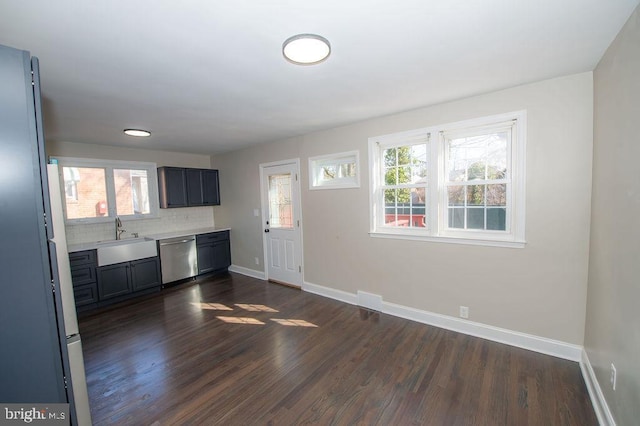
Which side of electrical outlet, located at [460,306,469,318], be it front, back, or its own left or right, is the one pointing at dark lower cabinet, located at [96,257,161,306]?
right

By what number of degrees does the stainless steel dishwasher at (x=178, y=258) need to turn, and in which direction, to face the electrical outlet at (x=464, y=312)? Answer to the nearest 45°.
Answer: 0° — it already faces it

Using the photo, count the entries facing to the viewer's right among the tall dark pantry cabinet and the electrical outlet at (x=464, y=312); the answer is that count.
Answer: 1

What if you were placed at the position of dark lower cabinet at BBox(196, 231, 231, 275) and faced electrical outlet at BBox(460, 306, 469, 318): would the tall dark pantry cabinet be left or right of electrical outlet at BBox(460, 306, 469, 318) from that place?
right

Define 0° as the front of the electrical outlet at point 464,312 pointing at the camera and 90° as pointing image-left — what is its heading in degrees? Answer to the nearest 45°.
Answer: approximately 0°

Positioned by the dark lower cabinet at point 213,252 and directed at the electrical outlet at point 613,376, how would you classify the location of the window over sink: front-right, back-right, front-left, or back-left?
back-right

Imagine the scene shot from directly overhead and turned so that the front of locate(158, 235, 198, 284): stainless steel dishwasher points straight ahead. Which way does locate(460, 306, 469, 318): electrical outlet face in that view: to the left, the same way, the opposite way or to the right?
to the right

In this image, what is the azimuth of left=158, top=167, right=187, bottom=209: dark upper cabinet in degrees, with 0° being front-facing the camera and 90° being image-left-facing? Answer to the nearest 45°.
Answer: approximately 315°

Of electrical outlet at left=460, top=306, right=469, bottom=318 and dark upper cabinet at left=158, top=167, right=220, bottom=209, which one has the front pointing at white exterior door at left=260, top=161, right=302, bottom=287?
the dark upper cabinet

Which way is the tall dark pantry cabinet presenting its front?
to the viewer's right

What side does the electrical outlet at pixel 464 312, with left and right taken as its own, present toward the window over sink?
right

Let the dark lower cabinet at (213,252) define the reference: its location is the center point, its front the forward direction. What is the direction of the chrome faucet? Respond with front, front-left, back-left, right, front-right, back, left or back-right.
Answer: back-right
